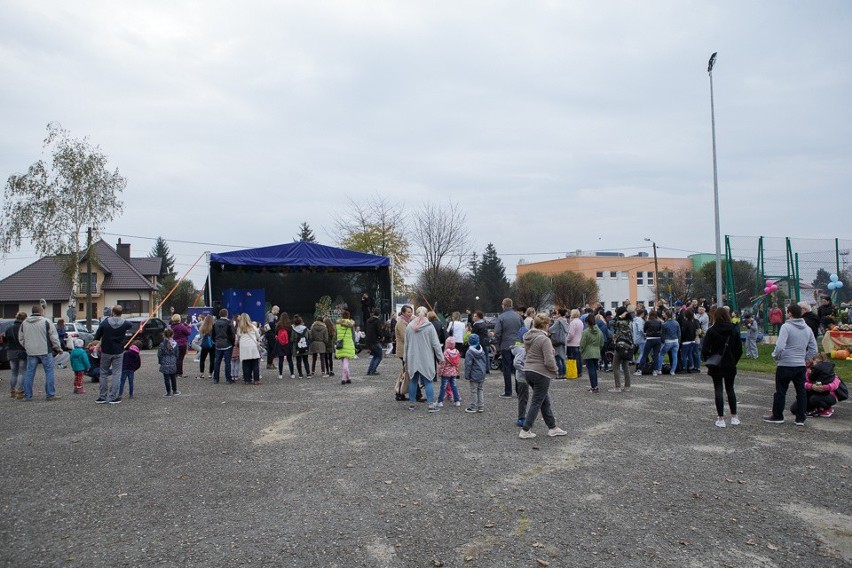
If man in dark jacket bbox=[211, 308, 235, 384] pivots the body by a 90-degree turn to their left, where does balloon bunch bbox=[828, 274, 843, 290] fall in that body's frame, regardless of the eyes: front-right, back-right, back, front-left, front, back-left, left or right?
back

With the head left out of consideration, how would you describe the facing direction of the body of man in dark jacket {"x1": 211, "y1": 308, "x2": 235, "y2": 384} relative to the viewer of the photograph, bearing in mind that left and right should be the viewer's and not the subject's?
facing away from the viewer

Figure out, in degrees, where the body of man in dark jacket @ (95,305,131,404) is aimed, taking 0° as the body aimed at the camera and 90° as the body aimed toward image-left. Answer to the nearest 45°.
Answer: approximately 180°

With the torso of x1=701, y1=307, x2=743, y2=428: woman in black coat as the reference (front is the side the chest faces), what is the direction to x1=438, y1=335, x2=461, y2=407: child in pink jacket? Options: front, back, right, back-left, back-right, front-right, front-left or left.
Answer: left

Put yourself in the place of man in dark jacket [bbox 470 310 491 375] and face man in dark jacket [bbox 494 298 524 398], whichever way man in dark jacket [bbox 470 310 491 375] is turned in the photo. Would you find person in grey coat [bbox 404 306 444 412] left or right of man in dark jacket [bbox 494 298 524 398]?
right

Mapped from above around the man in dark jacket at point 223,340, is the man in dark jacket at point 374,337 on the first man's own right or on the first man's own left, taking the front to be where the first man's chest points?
on the first man's own right

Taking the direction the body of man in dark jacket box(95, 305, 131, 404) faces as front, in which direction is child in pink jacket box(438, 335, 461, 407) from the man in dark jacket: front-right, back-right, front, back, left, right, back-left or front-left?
back-right

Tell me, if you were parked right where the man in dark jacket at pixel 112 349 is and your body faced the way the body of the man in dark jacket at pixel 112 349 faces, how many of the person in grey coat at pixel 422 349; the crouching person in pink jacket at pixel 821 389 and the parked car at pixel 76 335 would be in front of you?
1

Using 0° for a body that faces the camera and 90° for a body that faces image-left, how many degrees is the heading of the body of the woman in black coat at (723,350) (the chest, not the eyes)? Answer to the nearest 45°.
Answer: approximately 180°

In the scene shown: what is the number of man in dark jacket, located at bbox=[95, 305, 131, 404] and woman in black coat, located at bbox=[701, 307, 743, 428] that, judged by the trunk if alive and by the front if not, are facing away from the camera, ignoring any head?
2

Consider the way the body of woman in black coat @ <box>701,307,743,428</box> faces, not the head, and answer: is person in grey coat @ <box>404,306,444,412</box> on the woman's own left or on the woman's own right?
on the woman's own left

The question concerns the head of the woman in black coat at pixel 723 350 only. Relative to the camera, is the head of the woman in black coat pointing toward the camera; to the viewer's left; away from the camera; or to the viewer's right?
away from the camera

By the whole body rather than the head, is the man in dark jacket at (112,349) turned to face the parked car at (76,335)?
yes

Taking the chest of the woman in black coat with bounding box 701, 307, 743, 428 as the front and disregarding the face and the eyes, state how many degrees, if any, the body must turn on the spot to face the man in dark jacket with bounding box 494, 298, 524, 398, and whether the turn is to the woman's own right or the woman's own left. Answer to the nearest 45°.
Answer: approximately 45° to the woman's own left
